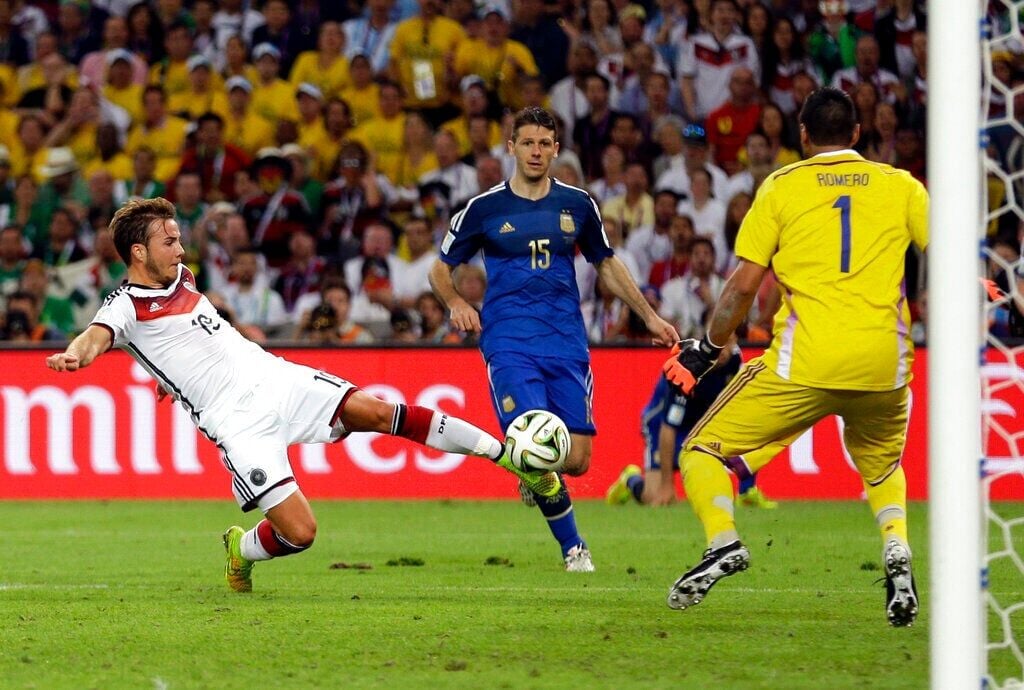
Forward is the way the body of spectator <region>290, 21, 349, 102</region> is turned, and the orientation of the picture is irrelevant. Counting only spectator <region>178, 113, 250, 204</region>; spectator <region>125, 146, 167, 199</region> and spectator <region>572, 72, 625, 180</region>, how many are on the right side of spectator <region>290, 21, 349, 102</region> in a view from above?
2

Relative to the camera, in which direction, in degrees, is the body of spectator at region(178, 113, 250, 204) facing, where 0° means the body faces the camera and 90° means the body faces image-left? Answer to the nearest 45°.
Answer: approximately 0°

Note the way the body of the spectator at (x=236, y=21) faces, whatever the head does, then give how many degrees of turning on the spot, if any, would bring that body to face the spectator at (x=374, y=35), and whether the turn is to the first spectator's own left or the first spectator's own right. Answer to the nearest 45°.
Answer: approximately 45° to the first spectator's own left

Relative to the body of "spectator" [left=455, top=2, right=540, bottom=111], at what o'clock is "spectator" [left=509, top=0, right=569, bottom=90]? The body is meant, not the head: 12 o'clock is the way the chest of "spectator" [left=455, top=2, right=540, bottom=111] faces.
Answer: "spectator" [left=509, top=0, right=569, bottom=90] is roughly at 8 o'clock from "spectator" [left=455, top=2, right=540, bottom=111].

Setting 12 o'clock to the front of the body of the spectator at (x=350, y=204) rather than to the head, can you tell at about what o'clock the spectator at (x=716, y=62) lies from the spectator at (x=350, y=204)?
the spectator at (x=716, y=62) is roughly at 9 o'clock from the spectator at (x=350, y=204).

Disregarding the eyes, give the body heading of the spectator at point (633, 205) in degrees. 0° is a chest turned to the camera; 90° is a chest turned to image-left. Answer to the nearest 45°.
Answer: approximately 0°
